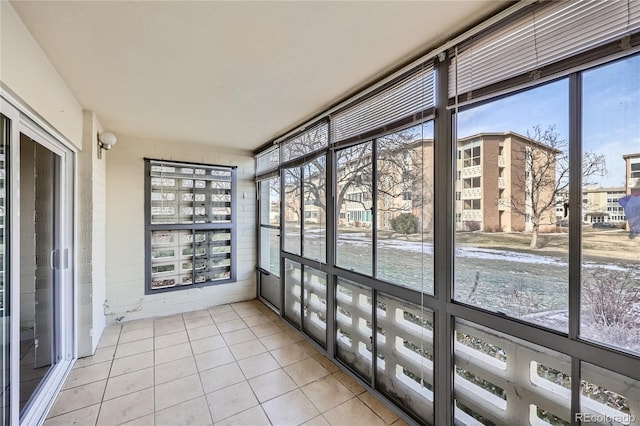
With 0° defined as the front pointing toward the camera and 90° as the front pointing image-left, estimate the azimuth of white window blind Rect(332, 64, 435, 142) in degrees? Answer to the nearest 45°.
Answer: approximately 45°

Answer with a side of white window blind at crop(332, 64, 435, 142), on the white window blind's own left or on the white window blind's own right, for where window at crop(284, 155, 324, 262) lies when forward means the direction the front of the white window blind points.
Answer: on the white window blind's own right

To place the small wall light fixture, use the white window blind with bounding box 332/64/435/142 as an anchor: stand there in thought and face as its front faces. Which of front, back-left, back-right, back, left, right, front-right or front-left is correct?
front-right

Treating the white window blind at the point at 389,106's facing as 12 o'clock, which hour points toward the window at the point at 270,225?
The window is roughly at 3 o'clock from the white window blind.
